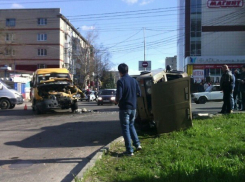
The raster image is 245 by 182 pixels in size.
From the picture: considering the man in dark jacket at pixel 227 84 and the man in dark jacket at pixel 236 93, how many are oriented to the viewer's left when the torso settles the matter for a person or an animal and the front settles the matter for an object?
2

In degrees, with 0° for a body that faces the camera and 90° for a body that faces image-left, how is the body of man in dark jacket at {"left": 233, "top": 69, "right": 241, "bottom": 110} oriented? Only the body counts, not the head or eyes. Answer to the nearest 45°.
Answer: approximately 90°

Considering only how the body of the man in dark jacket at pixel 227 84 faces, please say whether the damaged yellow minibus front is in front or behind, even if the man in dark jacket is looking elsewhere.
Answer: in front

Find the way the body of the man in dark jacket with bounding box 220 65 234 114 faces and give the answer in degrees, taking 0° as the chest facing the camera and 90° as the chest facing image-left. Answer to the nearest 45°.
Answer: approximately 90°

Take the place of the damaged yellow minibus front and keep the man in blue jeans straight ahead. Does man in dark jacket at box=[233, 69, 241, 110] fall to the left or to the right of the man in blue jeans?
left

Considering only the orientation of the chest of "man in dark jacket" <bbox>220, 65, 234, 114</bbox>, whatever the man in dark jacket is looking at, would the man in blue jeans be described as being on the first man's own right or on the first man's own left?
on the first man's own left

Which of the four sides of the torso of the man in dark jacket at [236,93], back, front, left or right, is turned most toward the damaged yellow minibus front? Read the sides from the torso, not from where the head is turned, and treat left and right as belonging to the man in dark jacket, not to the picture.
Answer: front
